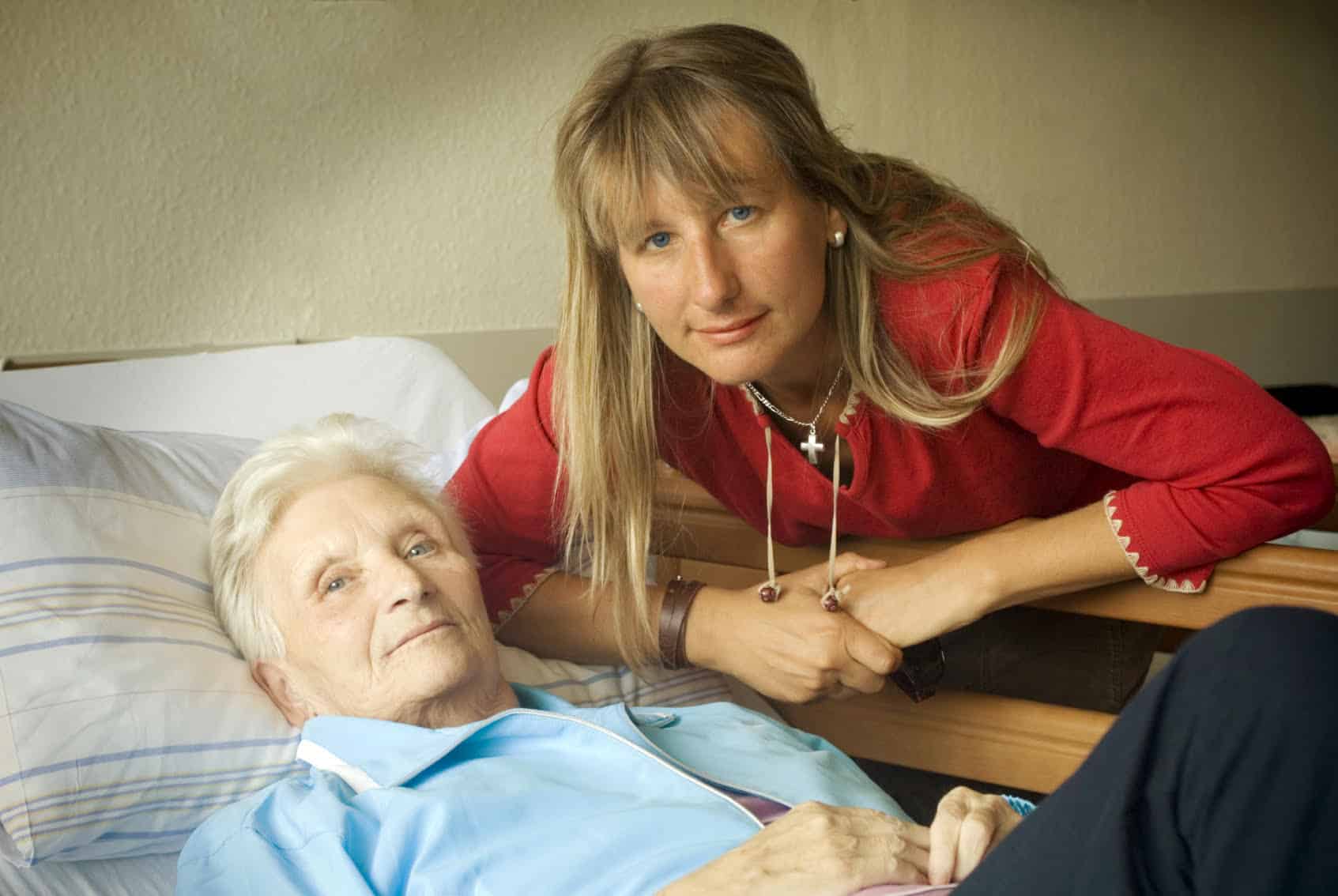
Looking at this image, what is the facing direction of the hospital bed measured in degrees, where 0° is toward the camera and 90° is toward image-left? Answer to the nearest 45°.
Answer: approximately 270°

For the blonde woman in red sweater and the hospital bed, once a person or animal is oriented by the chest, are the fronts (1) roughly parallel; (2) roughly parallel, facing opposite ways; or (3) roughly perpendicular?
roughly perpendicular

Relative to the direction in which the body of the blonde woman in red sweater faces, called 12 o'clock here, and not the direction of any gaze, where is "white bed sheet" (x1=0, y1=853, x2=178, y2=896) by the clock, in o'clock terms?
The white bed sheet is roughly at 2 o'clock from the blonde woman in red sweater.

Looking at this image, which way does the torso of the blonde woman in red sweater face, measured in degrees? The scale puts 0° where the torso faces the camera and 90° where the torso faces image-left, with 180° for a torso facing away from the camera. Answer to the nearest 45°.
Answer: approximately 0°

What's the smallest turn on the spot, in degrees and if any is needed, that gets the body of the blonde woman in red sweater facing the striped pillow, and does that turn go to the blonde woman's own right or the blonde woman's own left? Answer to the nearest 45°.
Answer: approximately 45° to the blonde woman's own right
